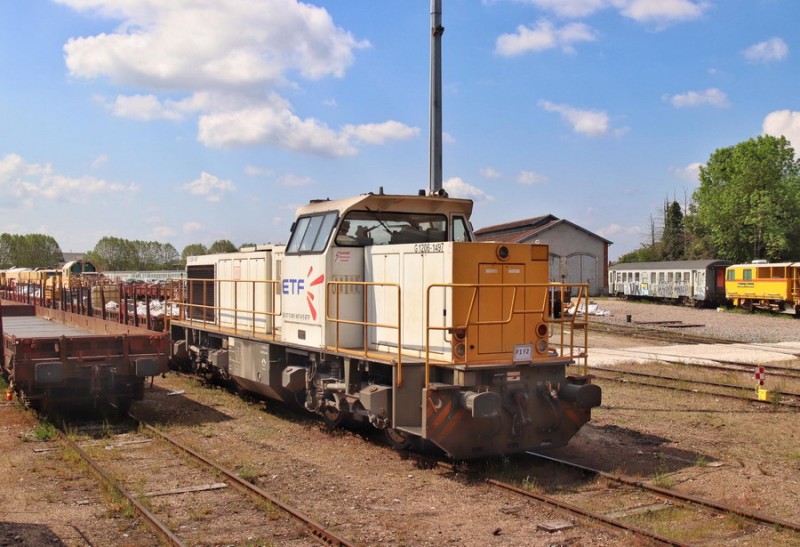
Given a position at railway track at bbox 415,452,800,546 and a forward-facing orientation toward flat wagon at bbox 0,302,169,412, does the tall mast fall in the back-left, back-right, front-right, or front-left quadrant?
front-right

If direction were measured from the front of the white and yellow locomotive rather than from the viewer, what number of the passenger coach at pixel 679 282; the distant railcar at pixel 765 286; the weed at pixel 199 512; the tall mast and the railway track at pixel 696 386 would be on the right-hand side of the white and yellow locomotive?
1

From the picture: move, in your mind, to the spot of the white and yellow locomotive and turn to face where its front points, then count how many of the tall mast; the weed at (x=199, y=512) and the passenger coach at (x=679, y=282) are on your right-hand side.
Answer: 1

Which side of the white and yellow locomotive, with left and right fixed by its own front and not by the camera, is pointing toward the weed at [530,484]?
front

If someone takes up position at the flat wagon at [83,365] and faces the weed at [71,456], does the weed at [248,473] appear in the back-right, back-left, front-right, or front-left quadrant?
front-left

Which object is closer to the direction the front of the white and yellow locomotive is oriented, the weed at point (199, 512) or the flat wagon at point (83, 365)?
the weed

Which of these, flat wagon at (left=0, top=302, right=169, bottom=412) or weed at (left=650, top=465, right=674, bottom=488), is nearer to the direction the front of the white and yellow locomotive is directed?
the weed

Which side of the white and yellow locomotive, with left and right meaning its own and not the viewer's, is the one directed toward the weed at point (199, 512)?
right

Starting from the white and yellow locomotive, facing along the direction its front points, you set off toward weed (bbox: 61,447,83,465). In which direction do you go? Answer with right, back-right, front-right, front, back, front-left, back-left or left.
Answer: back-right

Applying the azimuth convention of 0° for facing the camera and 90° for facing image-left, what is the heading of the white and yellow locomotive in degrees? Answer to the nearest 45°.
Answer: approximately 315°

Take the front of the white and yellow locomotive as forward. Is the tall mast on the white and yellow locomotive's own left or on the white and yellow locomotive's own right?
on the white and yellow locomotive's own left

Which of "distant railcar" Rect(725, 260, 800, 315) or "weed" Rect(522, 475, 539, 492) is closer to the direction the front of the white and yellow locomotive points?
the weed

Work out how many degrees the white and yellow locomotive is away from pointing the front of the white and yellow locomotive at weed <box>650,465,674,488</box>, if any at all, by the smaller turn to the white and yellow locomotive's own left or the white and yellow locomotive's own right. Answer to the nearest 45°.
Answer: approximately 45° to the white and yellow locomotive's own left

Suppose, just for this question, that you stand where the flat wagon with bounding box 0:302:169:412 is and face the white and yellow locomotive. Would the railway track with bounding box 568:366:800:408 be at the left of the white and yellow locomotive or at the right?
left

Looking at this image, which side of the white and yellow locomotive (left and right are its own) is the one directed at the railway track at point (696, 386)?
left
